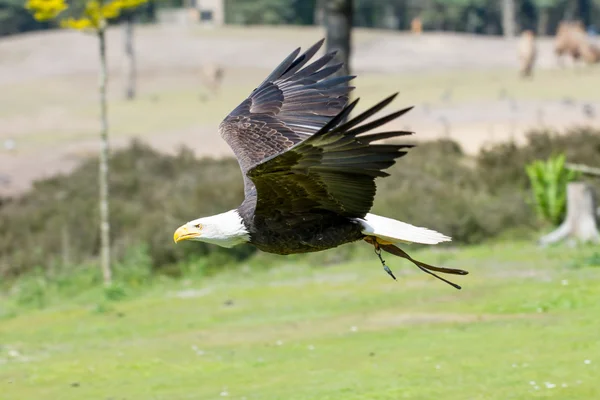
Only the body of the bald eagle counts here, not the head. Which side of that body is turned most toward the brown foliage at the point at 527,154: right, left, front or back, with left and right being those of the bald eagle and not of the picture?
right

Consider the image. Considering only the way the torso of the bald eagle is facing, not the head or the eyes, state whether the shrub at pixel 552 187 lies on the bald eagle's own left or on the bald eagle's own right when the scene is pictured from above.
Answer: on the bald eagle's own right

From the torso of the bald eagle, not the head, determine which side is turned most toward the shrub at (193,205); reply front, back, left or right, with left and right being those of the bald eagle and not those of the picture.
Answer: right

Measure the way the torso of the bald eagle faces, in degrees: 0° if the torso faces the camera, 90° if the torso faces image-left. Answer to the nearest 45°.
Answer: approximately 90°

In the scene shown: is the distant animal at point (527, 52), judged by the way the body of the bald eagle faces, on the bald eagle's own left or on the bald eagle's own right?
on the bald eagle's own right
